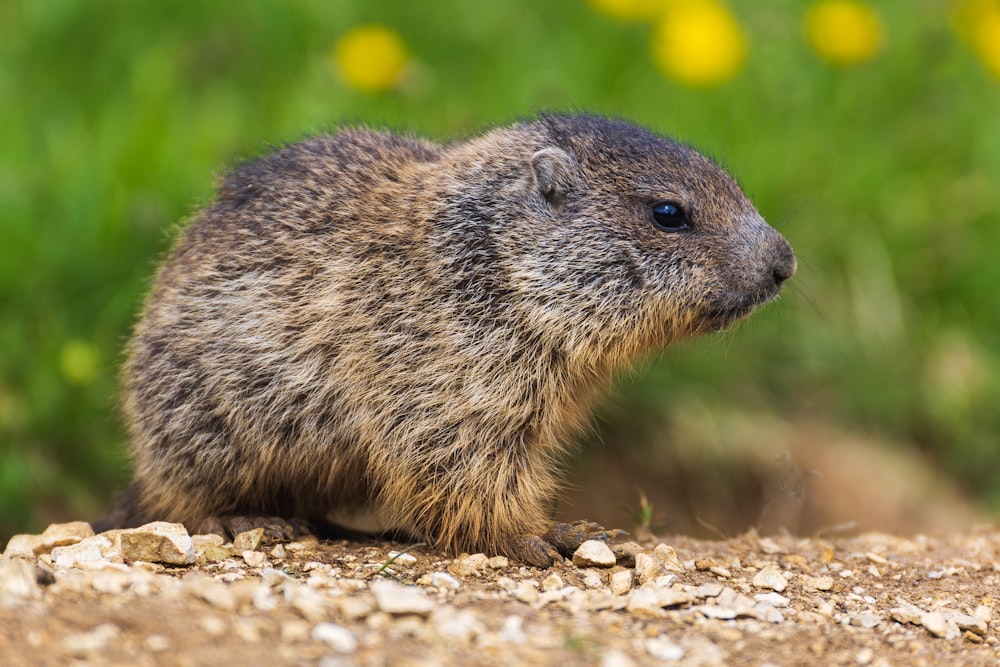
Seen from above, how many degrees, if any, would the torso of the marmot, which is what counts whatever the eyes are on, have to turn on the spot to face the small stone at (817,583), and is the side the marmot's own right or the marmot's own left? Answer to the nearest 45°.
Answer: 0° — it already faces it

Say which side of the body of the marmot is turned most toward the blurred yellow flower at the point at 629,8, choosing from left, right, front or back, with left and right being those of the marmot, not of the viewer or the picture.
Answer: left

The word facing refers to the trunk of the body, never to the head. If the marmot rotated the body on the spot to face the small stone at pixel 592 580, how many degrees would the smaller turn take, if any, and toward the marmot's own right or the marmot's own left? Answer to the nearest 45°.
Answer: approximately 45° to the marmot's own right

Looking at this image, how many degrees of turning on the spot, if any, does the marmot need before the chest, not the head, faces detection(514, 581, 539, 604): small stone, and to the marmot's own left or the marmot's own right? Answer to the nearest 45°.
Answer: approximately 45° to the marmot's own right

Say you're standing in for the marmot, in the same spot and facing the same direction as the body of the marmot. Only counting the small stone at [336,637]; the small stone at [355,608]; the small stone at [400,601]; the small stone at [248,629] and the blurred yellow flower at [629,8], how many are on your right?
4

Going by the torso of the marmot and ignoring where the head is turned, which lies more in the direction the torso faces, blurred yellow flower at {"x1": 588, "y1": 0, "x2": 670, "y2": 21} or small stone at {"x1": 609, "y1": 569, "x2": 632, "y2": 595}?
the small stone

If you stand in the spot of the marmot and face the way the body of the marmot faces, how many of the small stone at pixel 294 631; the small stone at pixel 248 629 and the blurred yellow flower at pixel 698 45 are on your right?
2

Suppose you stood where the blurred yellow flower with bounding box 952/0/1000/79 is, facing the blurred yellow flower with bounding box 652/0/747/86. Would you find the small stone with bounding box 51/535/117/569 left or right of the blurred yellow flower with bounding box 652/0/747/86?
left

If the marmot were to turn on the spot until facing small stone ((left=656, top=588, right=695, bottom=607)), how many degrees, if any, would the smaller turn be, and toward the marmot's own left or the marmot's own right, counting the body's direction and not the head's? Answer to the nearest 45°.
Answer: approximately 45° to the marmot's own right

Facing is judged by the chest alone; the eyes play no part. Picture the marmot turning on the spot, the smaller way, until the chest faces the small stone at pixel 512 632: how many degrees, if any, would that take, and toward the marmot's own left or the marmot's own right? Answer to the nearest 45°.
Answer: approximately 90° to the marmot's own right

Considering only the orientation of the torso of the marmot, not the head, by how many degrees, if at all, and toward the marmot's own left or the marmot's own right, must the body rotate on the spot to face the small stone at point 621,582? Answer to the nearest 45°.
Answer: approximately 45° to the marmot's own right

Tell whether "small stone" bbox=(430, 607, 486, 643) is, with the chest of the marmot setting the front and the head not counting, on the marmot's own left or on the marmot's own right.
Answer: on the marmot's own right

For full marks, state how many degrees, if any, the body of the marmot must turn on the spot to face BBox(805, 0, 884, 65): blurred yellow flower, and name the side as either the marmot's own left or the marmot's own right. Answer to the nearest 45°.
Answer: approximately 45° to the marmot's own left

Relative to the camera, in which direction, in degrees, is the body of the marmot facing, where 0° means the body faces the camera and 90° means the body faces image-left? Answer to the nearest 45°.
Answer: approximately 270°
